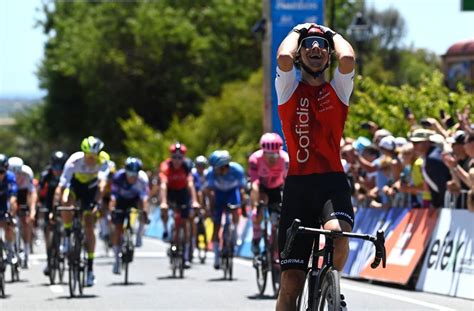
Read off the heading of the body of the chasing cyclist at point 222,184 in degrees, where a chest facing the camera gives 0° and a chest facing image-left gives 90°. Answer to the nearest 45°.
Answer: approximately 0°

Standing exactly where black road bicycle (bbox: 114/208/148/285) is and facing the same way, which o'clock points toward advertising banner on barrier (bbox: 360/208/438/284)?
The advertising banner on barrier is roughly at 10 o'clock from the black road bicycle.
